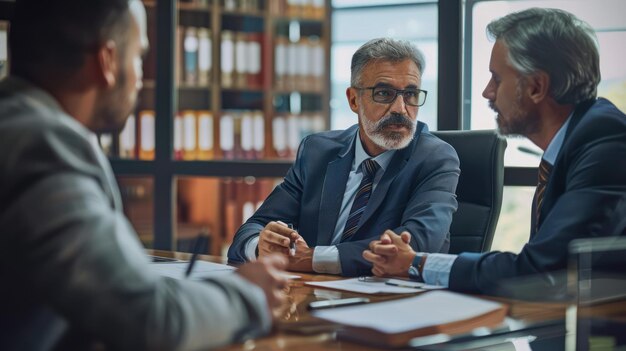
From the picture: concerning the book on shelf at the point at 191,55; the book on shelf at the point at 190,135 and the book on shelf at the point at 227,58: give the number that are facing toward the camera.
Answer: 3

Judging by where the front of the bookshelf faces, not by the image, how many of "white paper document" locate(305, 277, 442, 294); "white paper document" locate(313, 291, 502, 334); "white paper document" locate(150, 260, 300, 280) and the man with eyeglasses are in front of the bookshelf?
4

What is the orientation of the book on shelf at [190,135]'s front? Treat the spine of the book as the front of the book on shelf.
toward the camera

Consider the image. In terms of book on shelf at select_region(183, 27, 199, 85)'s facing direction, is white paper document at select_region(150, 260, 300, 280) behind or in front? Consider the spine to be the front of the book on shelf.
in front

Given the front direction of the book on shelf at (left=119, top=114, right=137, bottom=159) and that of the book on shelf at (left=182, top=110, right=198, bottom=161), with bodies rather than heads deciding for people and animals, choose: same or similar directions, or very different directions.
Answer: same or similar directions

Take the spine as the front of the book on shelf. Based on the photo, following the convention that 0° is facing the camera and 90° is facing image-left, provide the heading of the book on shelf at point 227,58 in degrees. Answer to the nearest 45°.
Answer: approximately 0°

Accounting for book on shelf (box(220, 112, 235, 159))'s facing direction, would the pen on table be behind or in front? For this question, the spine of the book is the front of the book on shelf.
in front

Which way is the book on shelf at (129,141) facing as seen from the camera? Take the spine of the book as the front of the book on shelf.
toward the camera

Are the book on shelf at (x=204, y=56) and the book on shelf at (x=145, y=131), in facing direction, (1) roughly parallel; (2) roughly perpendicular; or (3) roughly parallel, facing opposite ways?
roughly parallel

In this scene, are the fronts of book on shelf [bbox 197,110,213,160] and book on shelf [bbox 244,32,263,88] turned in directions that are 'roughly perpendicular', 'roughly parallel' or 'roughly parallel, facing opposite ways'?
roughly parallel

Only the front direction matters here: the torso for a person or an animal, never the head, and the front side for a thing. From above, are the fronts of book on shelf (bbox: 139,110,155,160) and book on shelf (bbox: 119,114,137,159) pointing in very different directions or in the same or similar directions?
same or similar directions

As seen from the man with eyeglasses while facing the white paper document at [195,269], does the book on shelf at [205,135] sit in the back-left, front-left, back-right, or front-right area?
back-right

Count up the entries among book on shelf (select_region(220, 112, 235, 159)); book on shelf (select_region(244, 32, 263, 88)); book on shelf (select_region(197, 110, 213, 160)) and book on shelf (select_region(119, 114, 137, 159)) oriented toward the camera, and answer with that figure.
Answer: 4

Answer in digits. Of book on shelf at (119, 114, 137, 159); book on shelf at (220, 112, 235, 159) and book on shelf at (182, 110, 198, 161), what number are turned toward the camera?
3

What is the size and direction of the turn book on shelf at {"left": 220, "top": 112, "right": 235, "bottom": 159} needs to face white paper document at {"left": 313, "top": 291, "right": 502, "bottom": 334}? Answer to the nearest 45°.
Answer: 0° — it already faces it

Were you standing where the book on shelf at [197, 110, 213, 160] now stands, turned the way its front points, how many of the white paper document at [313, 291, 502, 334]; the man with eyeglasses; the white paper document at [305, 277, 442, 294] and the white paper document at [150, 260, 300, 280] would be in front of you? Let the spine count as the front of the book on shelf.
4

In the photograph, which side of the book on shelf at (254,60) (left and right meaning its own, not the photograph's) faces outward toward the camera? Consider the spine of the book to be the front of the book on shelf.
front

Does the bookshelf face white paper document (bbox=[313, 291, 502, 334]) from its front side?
yes
